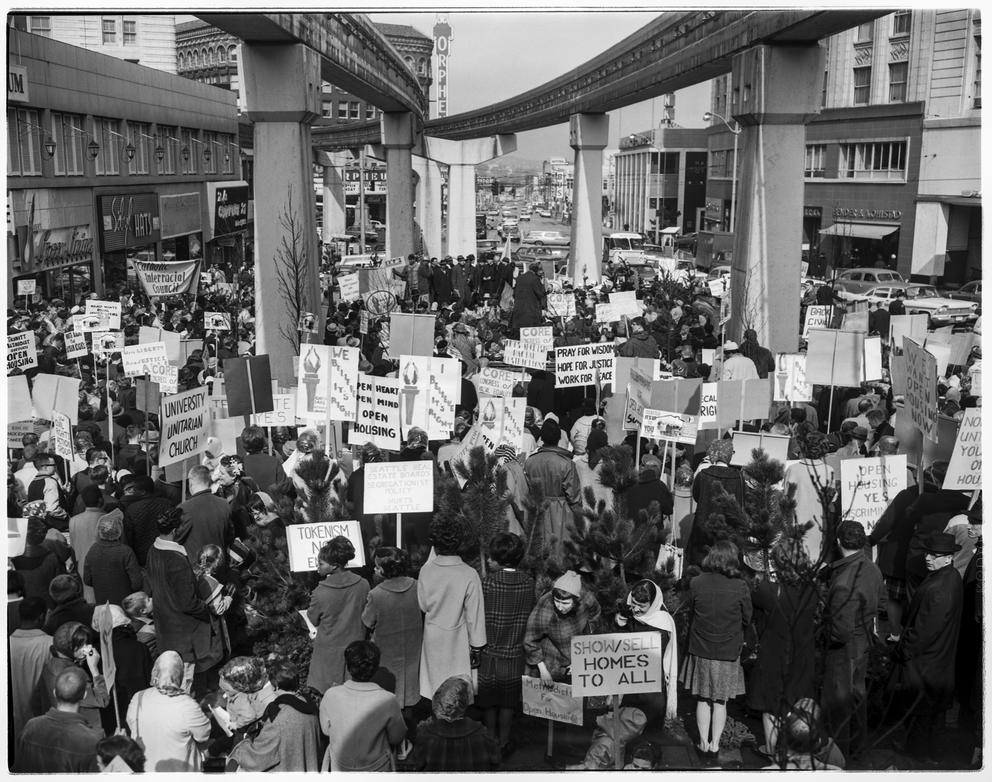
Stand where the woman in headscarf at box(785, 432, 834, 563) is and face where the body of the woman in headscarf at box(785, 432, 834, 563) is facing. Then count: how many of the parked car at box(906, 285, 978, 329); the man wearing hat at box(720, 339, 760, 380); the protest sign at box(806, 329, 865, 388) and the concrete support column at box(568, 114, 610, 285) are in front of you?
4

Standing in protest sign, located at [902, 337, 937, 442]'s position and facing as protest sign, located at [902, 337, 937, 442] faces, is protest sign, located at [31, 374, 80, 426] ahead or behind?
ahead

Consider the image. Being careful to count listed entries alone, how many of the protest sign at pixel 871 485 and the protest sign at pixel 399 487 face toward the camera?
2

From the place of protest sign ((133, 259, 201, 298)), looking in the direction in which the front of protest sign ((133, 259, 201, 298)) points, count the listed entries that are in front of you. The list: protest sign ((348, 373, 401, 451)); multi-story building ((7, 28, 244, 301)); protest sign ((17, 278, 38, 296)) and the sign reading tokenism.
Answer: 2

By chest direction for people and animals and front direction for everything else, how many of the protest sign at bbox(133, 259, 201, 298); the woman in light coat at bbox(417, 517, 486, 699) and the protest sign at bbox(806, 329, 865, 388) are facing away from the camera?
2

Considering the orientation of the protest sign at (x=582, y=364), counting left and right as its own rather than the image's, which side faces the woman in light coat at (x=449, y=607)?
front

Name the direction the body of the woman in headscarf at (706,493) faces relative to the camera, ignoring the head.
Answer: away from the camera

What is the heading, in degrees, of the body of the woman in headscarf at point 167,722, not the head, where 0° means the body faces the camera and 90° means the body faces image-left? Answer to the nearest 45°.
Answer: approximately 180°

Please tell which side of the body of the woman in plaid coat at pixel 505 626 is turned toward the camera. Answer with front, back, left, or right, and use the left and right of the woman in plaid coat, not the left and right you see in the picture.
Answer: back

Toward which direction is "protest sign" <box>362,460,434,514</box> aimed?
toward the camera

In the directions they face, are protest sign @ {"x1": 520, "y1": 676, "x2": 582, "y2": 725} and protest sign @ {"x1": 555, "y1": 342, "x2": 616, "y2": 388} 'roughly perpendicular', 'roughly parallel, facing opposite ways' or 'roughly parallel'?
roughly parallel

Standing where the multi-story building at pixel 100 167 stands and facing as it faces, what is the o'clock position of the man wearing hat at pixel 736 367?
The man wearing hat is roughly at 1 o'clock from the multi-story building.

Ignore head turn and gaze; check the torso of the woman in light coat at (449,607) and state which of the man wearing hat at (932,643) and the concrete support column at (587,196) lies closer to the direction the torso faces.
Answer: the concrete support column

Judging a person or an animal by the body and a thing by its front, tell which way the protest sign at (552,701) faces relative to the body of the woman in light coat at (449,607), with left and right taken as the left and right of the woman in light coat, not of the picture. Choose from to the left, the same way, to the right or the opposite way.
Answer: the opposite way

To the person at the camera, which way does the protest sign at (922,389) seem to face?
facing the viewer and to the left of the viewer

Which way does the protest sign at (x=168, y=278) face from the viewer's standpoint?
toward the camera

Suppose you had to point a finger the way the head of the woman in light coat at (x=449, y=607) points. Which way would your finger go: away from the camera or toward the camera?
away from the camera

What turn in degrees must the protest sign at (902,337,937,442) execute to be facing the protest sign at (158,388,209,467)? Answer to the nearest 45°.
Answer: approximately 45° to its right

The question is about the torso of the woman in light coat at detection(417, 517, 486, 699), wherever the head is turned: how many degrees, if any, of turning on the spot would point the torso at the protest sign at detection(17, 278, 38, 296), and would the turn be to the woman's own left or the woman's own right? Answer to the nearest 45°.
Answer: approximately 45° to the woman's own left

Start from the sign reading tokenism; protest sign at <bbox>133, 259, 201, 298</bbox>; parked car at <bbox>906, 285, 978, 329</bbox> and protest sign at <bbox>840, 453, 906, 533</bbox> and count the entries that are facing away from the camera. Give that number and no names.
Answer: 0

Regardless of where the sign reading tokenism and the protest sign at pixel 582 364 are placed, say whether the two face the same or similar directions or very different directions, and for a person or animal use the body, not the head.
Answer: same or similar directions

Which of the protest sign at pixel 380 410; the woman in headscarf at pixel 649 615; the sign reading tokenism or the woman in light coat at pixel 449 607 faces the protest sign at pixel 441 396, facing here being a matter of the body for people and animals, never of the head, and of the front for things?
the woman in light coat

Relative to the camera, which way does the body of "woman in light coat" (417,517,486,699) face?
away from the camera
